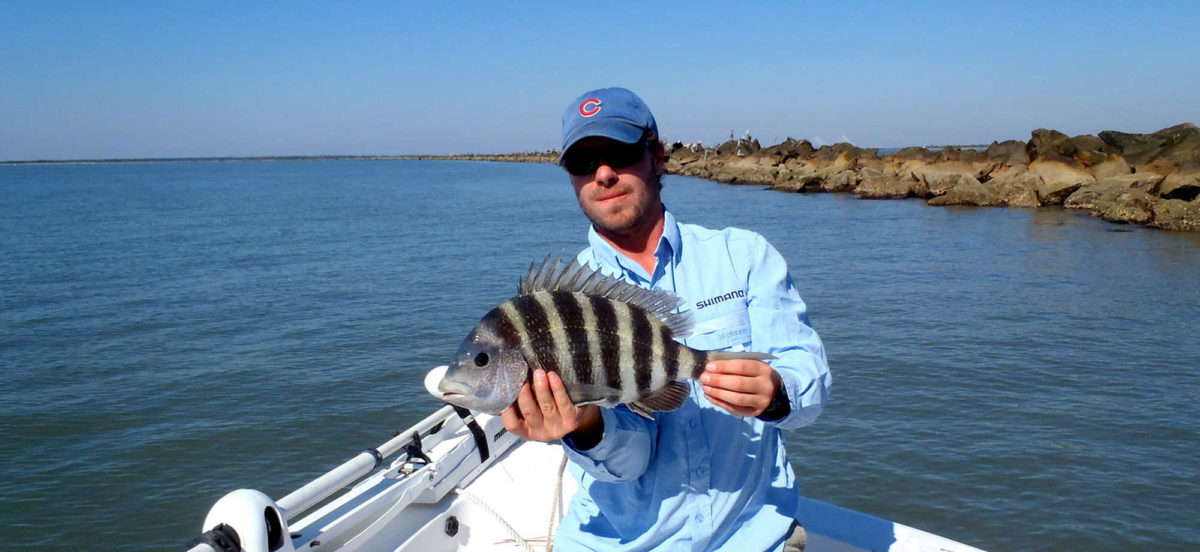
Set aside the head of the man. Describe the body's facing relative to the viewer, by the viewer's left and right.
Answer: facing the viewer

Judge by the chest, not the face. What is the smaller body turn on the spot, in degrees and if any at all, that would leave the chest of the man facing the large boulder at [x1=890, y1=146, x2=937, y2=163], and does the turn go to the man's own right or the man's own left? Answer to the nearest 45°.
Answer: approximately 180°

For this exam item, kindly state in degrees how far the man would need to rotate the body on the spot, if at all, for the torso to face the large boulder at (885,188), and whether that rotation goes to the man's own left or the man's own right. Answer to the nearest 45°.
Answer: approximately 180°

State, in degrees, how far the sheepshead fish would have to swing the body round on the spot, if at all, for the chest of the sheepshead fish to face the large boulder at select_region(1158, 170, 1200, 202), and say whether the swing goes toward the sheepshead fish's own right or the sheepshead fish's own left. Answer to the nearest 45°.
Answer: approximately 135° to the sheepshead fish's own right

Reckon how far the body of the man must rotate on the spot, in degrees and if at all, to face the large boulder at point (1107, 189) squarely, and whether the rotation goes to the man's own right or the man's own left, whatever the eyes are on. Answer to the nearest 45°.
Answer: approximately 135° to the man's own left

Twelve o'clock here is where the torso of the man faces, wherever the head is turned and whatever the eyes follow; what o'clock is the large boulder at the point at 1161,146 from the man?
The large boulder is roughly at 7 o'clock from the man.

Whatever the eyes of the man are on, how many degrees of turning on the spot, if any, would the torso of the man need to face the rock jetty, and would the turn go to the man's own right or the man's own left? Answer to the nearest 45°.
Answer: approximately 135° to the man's own left

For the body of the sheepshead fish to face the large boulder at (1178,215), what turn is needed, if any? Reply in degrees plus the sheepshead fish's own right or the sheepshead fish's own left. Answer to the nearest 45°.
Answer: approximately 135° to the sheepshead fish's own right

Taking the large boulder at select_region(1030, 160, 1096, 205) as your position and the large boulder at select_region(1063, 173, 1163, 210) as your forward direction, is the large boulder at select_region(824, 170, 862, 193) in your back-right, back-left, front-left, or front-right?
back-right

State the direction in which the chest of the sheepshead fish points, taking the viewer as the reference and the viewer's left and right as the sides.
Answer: facing to the left of the viewer

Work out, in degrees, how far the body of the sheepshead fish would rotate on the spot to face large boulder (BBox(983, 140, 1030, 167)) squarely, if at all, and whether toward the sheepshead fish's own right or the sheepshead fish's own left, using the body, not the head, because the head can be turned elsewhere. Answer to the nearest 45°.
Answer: approximately 135° to the sheepshead fish's own right
